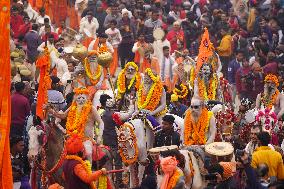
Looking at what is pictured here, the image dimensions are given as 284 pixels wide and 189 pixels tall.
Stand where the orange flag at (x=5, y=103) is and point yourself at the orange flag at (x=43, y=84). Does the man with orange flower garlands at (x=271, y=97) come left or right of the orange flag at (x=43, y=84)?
right

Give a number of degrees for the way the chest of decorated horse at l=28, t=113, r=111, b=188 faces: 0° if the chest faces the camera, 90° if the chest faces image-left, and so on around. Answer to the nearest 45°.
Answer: approximately 45°

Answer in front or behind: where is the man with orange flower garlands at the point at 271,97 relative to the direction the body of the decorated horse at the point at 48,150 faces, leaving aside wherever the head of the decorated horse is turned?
behind

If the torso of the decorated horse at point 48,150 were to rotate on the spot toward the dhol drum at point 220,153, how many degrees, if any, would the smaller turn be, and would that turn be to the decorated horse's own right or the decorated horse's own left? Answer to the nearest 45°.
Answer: approximately 135° to the decorated horse's own left

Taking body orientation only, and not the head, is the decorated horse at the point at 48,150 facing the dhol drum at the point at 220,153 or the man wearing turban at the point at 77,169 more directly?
the man wearing turban
